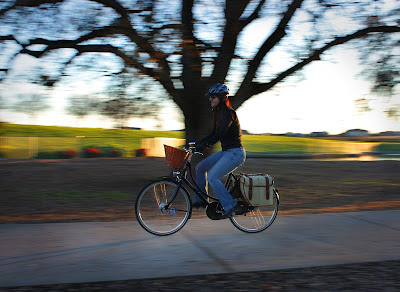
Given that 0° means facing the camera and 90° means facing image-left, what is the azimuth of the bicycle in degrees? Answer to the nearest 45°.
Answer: approximately 90°

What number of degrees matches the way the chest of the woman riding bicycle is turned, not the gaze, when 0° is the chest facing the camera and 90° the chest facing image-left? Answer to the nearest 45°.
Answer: approximately 90°
